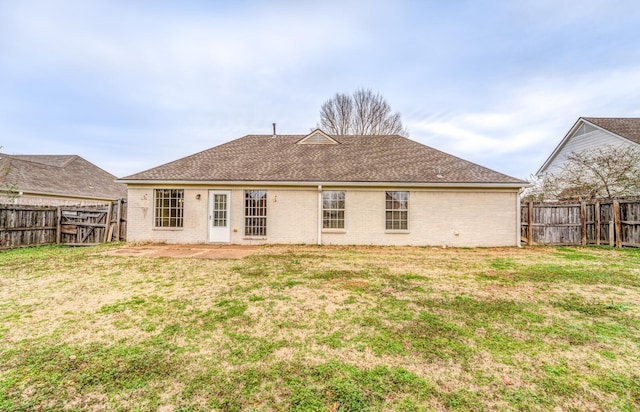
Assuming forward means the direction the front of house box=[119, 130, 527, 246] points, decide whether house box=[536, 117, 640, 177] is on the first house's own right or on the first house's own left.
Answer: on the first house's own right

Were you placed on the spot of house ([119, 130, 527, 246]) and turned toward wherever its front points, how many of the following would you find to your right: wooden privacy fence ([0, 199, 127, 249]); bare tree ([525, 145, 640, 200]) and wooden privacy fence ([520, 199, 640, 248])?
2

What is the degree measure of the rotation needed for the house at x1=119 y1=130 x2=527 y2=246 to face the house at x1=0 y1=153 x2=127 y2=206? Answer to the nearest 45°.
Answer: approximately 90° to its left

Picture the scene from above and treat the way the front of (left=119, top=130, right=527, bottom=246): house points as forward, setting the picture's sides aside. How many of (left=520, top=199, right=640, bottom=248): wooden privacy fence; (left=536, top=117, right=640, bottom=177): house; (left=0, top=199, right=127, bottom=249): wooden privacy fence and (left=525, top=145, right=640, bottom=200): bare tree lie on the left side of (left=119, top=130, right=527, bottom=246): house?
1

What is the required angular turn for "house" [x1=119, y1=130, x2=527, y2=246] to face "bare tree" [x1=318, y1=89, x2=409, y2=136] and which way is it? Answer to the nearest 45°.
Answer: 0° — it already faces it

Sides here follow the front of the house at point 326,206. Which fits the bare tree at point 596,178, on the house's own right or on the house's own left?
on the house's own right

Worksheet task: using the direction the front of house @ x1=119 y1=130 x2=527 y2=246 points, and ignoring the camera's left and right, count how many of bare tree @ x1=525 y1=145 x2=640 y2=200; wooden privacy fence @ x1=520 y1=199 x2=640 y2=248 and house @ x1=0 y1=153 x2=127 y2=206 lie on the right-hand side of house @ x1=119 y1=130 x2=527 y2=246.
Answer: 2

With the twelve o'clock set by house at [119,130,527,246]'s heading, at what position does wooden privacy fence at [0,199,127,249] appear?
The wooden privacy fence is roughly at 9 o'clock from the house.

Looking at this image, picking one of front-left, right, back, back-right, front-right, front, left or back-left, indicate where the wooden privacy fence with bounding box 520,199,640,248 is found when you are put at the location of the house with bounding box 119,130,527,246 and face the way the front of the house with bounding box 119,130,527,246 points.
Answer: right

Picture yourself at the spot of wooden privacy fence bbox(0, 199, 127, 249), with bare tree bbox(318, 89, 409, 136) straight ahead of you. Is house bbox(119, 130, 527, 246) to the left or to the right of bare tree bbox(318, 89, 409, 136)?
right

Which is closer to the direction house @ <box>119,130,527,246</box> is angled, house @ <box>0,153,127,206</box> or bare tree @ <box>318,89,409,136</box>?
the bare tree

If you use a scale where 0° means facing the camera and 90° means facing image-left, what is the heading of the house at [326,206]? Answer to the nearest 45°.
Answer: approximately 180°
